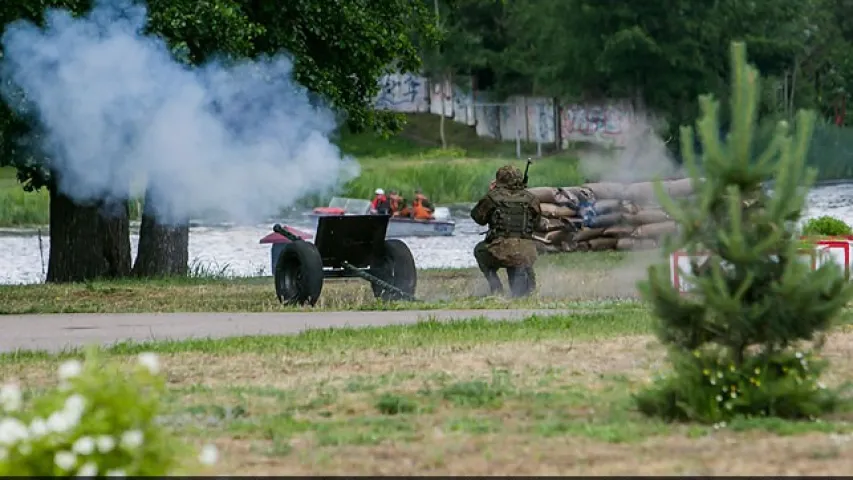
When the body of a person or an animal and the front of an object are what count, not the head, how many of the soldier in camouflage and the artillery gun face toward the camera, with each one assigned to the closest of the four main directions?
0

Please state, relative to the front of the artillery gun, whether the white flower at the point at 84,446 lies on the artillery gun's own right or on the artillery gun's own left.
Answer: on the artillery gun's own left

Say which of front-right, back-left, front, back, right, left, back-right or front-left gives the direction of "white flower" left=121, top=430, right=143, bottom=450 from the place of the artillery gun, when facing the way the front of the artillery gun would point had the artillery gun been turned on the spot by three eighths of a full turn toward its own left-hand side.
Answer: front

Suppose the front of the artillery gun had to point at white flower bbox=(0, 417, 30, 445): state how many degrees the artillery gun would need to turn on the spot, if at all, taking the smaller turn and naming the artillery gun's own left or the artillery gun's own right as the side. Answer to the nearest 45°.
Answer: approximately 135° to the artillery gun's own left

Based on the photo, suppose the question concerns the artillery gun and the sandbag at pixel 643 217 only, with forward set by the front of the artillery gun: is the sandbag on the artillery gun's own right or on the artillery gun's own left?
on the artillery gun's own right

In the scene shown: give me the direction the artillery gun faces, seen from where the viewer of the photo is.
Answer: facing away from the viewer and to the left of the viewer

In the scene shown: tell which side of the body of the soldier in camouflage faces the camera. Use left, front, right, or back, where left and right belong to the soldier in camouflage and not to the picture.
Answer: back
